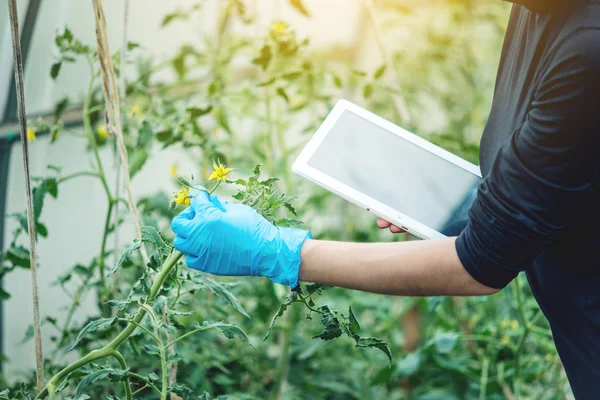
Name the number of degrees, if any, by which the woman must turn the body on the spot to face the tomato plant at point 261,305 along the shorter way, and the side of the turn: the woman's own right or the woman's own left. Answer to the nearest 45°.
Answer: approximately 45° to the woman's own right

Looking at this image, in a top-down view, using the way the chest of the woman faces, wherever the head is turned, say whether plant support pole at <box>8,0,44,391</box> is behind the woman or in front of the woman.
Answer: in front

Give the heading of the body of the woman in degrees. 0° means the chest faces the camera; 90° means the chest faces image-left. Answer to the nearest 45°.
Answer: approximately 90°

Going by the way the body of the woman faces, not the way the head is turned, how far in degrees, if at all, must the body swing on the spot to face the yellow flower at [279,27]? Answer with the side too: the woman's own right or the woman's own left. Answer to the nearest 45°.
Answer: approximately 45° to the woman's own right
